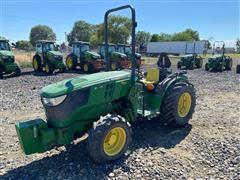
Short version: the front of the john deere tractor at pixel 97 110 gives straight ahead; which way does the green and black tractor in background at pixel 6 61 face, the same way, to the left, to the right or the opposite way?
to the left

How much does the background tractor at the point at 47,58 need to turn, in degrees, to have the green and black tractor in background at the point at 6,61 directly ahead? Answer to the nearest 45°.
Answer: approximately 90° to its right

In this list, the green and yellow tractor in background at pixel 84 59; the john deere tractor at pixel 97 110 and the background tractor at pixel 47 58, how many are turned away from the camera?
0

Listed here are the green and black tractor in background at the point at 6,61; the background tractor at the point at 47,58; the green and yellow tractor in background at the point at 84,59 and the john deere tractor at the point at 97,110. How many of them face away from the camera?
0

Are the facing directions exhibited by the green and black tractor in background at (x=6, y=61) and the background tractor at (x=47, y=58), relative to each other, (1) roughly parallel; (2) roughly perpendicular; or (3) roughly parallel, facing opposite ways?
roughly parallel

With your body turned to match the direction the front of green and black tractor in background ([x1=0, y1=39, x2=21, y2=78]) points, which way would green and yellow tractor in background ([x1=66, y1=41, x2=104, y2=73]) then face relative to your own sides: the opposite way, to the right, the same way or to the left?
the same way

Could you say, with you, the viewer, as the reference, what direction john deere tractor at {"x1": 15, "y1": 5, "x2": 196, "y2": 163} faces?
facing the viewer and to the left of the viewer

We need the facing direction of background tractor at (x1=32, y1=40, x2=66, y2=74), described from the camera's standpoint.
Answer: facing the viewer and to the right of the viewer

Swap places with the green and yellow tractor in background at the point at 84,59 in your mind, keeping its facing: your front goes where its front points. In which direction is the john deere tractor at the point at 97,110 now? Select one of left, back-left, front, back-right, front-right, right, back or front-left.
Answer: front-right

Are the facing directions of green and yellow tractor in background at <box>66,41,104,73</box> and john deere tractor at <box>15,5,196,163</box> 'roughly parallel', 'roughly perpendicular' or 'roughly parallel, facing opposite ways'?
roughly perpendicular
